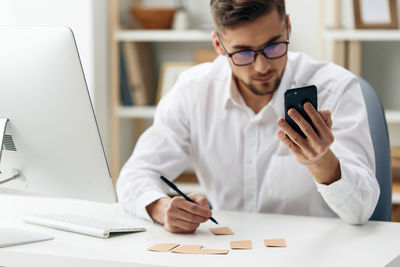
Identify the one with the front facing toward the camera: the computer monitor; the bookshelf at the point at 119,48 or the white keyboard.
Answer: the bookshelf

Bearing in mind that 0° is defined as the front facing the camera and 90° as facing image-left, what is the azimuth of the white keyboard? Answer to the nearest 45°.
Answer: approximately 225°

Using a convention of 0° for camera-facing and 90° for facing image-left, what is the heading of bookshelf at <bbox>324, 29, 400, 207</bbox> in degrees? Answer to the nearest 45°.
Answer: approximately 0°

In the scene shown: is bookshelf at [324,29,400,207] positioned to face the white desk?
yes

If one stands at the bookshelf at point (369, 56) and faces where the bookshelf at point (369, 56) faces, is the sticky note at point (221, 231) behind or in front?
in front

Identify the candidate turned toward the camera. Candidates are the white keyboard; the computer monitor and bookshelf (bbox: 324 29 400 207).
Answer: the bookshelf

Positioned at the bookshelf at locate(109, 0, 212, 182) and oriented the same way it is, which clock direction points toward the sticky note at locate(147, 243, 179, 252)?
The sticky note is roughly at 12 o'clock from the bookshelf.

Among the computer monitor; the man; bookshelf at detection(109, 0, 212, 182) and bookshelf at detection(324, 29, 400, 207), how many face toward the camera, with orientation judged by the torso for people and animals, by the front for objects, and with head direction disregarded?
3

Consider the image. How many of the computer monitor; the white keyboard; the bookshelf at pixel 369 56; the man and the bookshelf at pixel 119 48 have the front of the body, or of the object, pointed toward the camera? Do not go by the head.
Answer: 3

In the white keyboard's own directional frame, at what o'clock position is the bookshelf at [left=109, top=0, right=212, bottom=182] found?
The bookshelf is roughly at 11 o'clock from the white keyboard.
